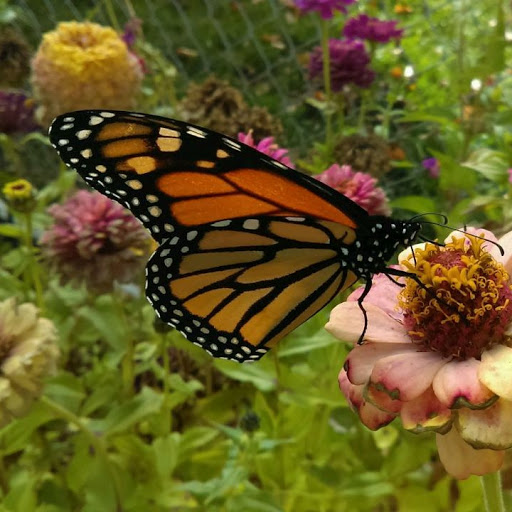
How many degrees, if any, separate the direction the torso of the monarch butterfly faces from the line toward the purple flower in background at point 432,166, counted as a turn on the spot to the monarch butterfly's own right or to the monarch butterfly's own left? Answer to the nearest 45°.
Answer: approximately 45° to the monarch butterfly's own left

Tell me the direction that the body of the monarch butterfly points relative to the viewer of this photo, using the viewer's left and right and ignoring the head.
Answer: facing to the right of the viewer

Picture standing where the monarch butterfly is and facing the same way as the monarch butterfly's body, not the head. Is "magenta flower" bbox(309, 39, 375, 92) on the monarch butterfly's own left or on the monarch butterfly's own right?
on the monarch butterfly's own left

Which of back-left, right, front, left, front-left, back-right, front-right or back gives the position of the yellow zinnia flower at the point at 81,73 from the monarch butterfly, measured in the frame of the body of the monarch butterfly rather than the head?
left

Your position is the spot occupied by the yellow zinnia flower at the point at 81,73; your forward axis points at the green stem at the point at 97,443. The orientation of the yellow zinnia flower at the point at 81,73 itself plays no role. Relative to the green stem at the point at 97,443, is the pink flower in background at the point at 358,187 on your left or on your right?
left
